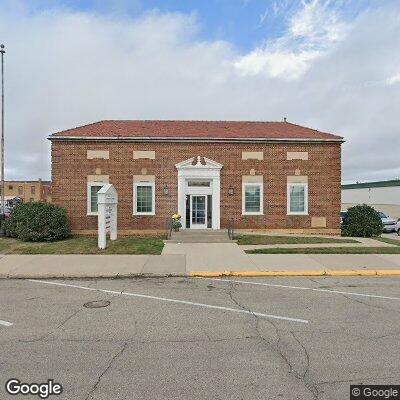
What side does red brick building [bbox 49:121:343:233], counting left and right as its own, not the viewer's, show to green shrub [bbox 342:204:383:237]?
left

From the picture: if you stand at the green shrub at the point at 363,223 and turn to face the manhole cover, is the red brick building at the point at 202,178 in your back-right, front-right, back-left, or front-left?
front-right

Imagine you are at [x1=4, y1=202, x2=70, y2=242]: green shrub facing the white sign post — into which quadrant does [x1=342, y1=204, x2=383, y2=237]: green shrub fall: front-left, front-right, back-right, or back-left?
front-left

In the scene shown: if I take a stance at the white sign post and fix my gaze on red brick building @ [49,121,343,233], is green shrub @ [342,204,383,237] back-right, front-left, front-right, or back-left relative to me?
front-right

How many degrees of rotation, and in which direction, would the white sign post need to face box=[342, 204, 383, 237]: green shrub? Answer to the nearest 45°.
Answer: approximately 45° to its left

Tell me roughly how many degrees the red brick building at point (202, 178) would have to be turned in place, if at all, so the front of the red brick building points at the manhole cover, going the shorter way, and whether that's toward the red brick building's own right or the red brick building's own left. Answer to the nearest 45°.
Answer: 0° — it already faces it

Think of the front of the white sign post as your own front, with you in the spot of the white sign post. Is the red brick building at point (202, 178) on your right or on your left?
on your left

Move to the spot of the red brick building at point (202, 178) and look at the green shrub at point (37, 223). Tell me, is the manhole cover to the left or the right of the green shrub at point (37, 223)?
left

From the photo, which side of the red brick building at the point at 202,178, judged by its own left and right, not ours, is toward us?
front

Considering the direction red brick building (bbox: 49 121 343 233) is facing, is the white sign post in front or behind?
in front

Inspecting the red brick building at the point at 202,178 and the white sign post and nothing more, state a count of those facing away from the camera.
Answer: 0
